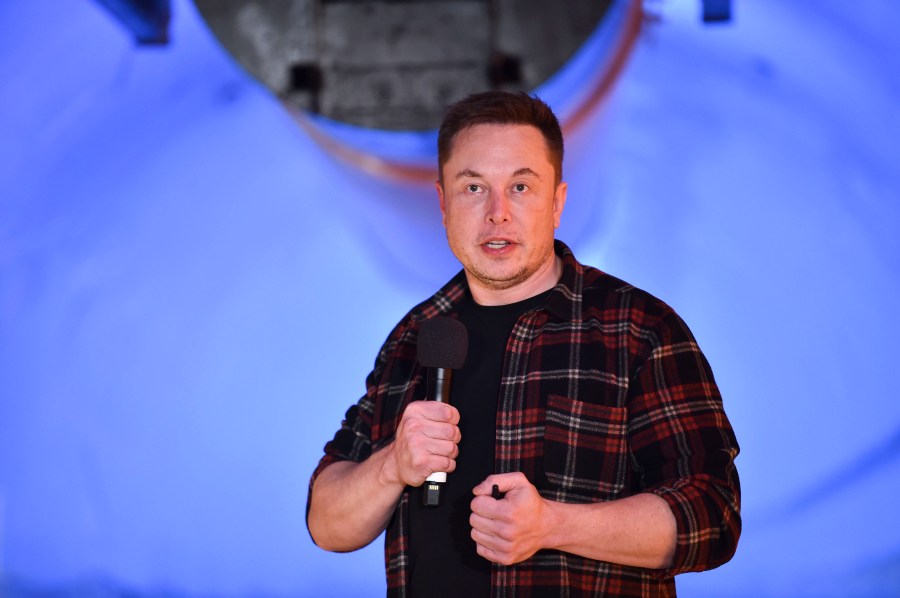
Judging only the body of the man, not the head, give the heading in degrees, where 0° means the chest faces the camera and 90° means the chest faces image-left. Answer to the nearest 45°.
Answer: approximately 45°
